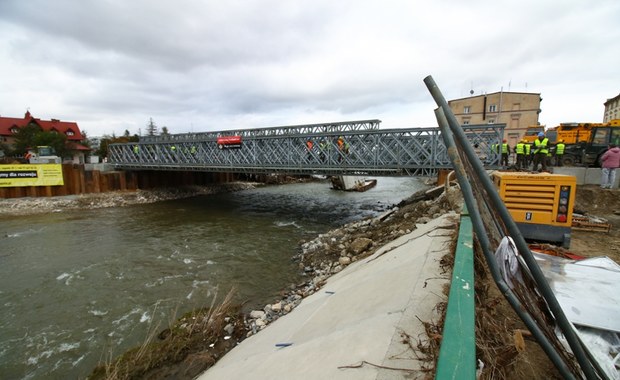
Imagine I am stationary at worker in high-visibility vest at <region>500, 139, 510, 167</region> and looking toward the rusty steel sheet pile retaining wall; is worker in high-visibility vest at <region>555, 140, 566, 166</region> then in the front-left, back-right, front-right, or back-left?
back-left

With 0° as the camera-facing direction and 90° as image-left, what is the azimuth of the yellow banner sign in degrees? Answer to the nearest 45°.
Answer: approximately 0°

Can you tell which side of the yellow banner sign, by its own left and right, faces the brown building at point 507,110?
left

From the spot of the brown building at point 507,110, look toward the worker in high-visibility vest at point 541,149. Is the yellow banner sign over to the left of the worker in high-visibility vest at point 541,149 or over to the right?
right

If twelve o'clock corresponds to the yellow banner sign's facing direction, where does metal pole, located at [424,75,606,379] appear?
The metal pole is roughly at 12 o'clock from the yellow banner sign.

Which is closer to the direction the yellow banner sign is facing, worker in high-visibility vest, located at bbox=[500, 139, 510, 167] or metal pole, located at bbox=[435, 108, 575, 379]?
the metal pole

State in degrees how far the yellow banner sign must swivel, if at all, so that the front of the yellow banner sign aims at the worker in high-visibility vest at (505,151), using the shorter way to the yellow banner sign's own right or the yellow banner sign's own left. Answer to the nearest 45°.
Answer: approximately 45° to the yellow banner sign's own left

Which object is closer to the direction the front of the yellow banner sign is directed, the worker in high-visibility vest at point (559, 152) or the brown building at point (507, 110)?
the worker in high-visibility vest

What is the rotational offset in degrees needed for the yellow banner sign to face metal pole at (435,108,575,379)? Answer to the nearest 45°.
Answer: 0° — it already faces it
